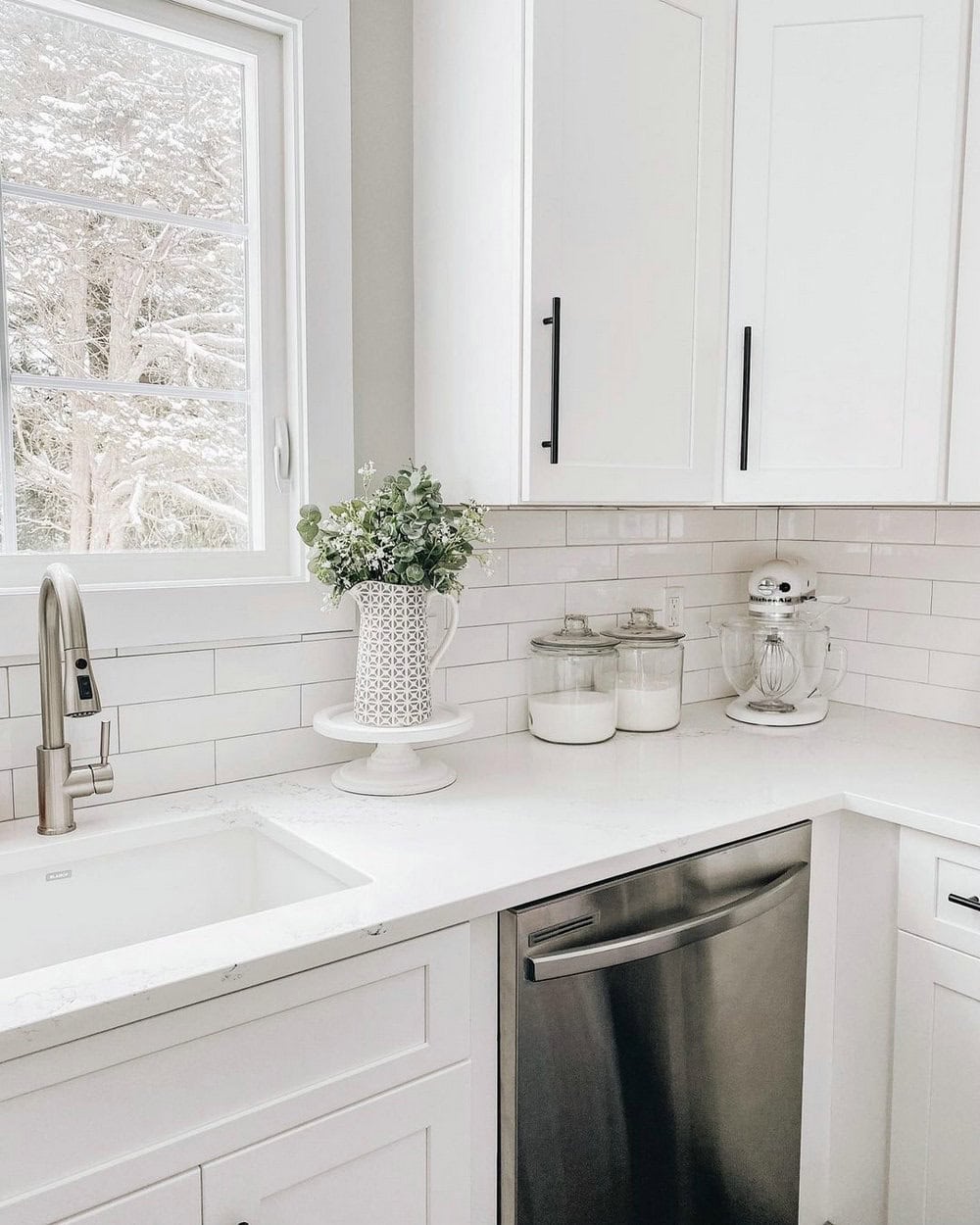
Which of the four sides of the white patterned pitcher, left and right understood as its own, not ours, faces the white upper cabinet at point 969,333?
back

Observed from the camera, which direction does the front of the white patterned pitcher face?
facing to the left of the viewer

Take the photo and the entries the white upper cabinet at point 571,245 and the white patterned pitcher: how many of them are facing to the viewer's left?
1

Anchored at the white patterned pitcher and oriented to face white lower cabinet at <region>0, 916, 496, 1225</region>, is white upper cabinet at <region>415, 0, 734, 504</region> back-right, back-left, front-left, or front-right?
back-left

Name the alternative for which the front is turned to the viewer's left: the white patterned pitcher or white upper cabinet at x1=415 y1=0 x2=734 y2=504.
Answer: the white patterned pitcher
